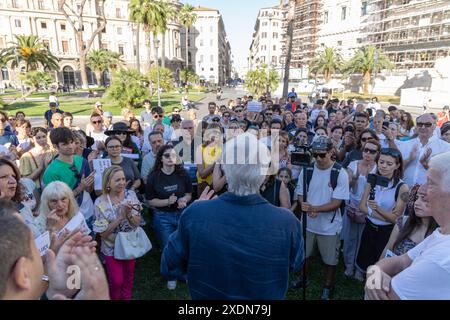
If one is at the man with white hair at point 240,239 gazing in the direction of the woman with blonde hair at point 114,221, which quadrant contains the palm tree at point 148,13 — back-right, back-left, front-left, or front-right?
front-right

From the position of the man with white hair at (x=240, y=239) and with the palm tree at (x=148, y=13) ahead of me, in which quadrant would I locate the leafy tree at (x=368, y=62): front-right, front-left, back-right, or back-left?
front-right

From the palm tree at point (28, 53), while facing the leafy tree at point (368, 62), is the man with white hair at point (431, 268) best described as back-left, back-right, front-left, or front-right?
front-right

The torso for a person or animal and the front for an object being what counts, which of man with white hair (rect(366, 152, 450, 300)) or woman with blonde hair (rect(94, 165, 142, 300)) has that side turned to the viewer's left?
the man with white hair

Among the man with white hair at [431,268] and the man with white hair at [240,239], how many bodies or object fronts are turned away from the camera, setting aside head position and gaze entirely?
1

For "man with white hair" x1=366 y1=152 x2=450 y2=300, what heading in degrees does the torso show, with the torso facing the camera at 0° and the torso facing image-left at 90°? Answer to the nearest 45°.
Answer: approximately 90°

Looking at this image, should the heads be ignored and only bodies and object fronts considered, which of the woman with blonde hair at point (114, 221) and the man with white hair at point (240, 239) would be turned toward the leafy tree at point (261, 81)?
the man with white hair

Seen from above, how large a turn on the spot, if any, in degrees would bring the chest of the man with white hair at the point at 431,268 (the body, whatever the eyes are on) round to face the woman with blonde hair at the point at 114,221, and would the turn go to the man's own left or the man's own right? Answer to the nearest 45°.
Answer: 0° — they already face them

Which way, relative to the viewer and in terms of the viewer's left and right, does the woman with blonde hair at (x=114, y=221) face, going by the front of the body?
facing the viewer and to the right of the viewer

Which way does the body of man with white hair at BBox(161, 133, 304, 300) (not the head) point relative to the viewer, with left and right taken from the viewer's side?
facing away from the viewer

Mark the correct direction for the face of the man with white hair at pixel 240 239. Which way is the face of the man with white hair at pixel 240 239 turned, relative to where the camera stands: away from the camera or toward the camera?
away from the camera

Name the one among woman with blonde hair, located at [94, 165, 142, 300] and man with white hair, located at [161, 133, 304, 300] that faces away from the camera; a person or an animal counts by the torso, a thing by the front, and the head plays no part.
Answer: the man with white hair

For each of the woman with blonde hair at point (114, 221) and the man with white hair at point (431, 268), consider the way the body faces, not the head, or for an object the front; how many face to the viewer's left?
1

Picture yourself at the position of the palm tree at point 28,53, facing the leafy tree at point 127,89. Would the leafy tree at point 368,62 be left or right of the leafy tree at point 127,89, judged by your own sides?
left

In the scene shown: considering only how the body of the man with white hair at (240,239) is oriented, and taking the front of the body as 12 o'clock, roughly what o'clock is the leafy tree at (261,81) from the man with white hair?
The leafy tree is roughly at 12 o'clock from the man with white hair.
